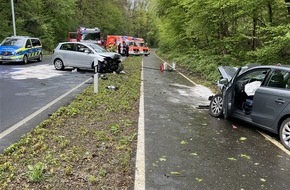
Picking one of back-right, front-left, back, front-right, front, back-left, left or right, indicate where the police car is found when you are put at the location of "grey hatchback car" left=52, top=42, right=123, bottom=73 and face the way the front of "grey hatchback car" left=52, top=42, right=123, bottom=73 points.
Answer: back

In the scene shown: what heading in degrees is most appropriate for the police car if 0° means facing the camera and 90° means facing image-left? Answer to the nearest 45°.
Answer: approximately 45°

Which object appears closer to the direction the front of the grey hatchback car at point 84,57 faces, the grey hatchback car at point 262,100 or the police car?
the grey hatchback car

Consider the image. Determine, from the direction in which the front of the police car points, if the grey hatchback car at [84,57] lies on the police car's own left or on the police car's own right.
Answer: on the police car's own left

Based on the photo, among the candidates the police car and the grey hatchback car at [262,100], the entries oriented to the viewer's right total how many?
0

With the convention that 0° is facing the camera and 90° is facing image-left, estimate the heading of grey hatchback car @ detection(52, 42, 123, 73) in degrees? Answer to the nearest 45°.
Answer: approximately 315°

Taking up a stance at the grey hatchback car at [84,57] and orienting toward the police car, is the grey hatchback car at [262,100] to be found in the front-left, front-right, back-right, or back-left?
back-left

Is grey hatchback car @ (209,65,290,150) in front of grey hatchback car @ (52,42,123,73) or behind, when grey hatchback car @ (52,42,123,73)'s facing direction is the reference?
in front

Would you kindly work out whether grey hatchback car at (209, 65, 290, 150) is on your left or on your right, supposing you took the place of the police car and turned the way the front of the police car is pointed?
on your left

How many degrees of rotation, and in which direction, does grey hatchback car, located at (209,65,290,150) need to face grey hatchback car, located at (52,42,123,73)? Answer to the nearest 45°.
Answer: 0° — it already faces it
